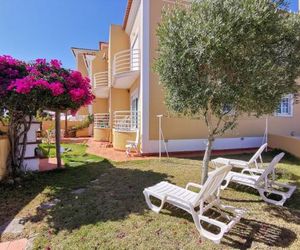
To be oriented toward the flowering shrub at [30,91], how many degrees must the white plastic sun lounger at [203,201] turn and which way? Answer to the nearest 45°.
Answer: approximately 45° to its left

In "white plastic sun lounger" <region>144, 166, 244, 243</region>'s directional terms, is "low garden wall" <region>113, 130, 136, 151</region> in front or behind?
in front

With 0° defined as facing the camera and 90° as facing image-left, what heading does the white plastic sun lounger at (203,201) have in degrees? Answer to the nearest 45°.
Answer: approximately 135°

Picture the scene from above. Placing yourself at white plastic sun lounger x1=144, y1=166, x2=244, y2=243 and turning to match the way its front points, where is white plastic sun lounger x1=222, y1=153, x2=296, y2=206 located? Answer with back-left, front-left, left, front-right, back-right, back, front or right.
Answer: right

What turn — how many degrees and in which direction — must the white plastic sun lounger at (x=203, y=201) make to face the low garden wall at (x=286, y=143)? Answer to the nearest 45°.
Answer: approximately 90° to its right

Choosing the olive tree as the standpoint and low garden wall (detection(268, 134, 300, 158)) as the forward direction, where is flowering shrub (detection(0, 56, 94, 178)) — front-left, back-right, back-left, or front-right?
back-left
